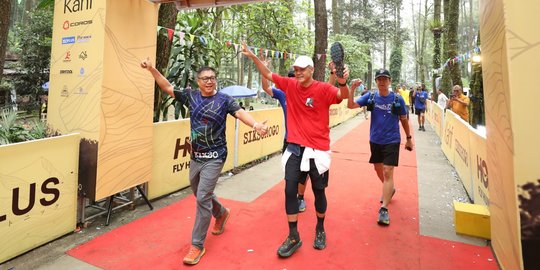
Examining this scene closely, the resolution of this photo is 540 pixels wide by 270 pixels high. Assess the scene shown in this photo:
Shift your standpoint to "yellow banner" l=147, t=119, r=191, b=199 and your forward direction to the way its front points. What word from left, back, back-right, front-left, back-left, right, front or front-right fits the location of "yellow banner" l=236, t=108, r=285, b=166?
left

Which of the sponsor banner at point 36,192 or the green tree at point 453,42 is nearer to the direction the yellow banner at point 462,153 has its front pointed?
the sponsor banner

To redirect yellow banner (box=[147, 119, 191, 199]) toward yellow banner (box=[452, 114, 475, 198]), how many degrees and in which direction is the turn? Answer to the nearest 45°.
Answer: approximately 45° to its left

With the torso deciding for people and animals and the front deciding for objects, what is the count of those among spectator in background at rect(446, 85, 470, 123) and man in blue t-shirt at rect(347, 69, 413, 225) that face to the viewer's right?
0

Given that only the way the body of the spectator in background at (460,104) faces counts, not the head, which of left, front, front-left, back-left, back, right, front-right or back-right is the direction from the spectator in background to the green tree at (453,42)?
back-right

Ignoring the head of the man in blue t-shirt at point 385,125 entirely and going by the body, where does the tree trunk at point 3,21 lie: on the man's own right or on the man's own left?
on the man's own right

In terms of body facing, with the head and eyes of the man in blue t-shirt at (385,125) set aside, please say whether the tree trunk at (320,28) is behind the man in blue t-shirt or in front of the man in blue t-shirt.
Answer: behind

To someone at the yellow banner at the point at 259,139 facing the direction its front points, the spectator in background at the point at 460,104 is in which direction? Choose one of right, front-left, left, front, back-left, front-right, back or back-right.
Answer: front-left
